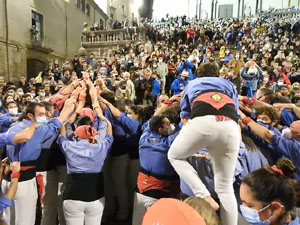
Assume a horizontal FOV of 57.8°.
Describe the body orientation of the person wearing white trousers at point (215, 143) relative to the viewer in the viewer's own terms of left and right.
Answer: facing away from the viewer

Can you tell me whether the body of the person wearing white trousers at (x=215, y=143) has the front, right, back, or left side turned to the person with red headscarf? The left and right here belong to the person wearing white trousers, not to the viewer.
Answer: left

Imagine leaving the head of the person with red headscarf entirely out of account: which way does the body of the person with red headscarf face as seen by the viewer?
away from the camera

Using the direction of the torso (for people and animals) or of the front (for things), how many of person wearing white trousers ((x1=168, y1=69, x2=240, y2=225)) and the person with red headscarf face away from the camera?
2

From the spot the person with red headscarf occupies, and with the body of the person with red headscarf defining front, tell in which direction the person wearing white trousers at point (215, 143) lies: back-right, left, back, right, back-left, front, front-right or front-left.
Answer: back-right
